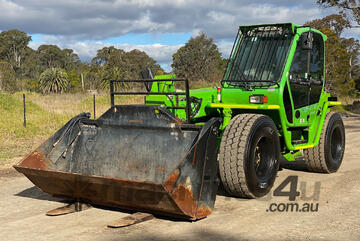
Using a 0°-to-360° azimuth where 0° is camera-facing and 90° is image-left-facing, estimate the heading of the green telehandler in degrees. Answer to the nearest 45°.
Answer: approximately 45°

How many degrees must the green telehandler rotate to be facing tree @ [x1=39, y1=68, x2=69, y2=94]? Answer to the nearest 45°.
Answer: approximately 135° to its right

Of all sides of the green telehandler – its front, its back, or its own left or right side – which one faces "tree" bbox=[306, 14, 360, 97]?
back

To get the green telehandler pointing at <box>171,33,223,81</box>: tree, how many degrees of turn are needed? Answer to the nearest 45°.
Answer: approximately 135° to its right
